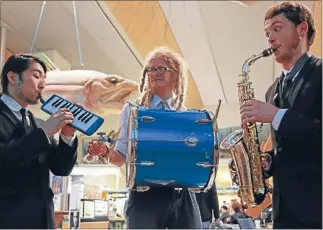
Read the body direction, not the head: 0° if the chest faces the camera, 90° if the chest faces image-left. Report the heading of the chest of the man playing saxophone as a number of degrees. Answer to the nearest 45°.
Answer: approximately 45°
